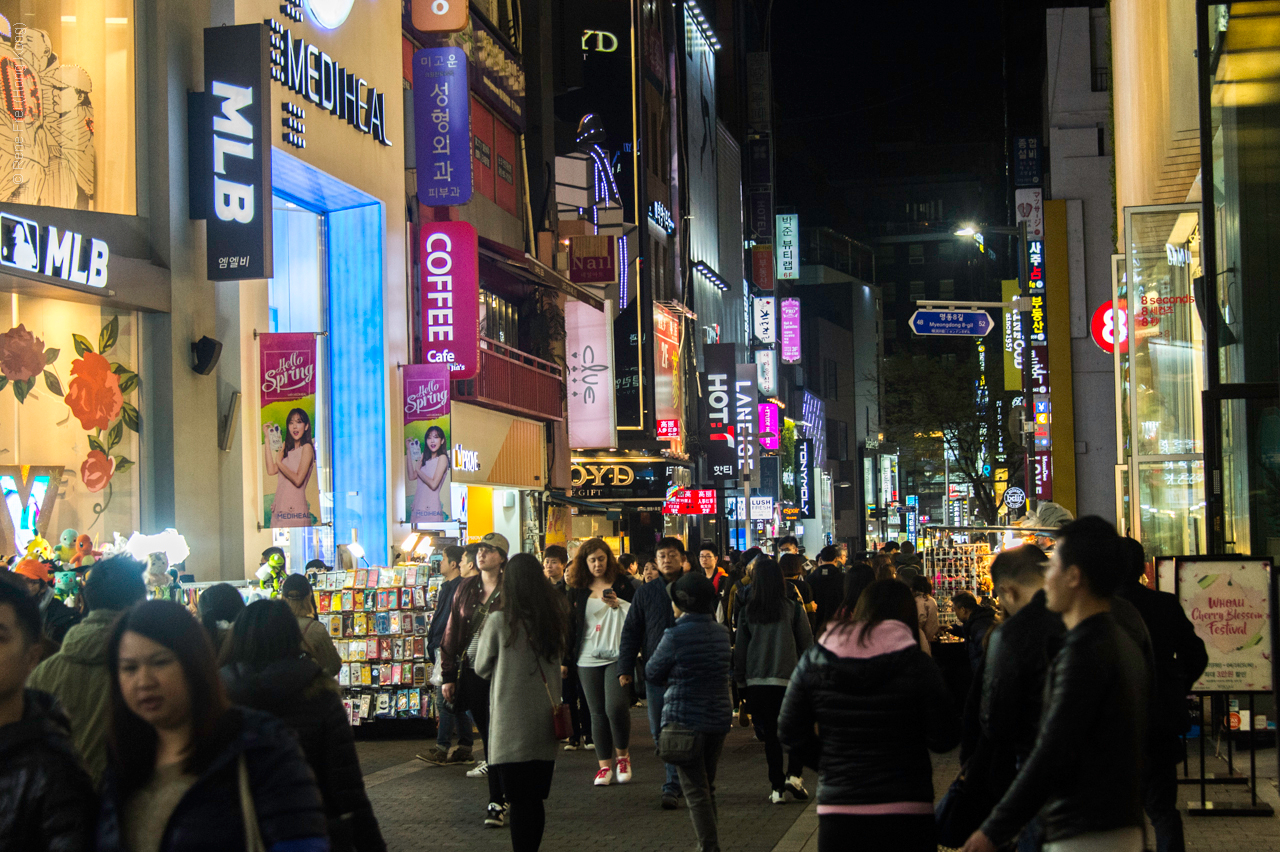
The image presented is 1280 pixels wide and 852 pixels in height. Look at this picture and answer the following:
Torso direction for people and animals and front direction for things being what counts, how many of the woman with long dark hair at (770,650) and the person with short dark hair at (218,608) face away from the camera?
2

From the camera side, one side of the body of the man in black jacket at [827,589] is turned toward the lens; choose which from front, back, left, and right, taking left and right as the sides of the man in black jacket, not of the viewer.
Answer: back

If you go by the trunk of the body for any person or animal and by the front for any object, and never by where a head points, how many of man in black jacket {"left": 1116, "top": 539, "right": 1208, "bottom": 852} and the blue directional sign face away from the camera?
1

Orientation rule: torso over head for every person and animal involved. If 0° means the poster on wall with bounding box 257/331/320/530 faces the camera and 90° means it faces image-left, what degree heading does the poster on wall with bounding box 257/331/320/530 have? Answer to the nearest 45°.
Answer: approximately 0°

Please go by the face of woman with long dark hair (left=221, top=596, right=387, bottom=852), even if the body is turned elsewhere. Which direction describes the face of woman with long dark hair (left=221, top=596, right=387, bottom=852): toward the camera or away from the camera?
away from the camera

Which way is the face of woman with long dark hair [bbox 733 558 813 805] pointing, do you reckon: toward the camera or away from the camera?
away from the camera

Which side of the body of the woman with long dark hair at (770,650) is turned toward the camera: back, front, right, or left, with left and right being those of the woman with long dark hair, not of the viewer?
back

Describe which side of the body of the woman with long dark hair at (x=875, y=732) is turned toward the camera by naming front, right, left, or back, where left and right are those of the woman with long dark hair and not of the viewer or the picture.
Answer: back
